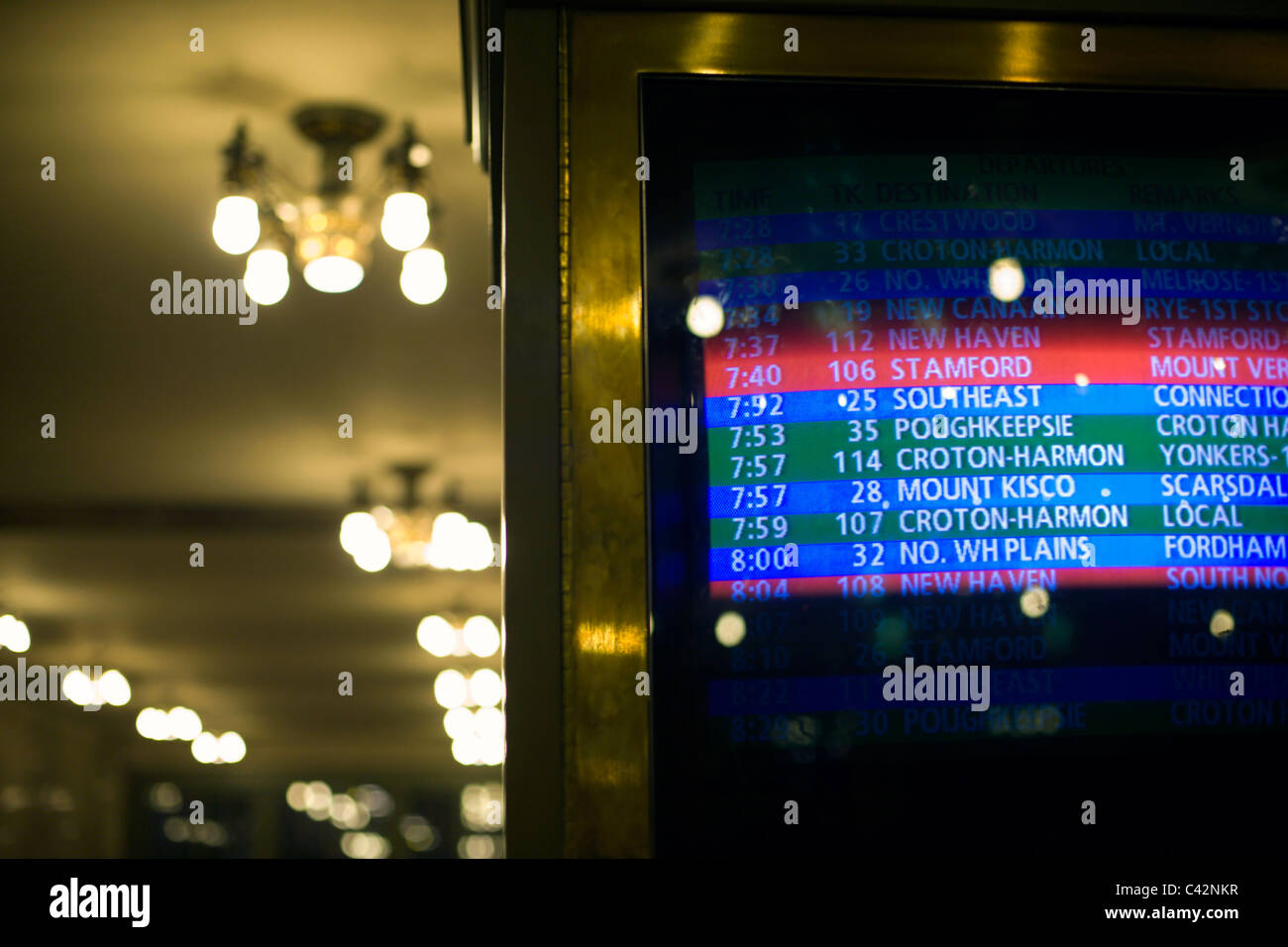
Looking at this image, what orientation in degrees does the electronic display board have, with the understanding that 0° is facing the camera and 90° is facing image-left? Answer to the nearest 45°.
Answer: approximately 0°

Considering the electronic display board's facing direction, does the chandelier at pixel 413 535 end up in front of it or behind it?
behind

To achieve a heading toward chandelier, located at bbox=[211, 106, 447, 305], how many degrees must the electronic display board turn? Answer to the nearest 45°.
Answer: approximately 135° to its right
